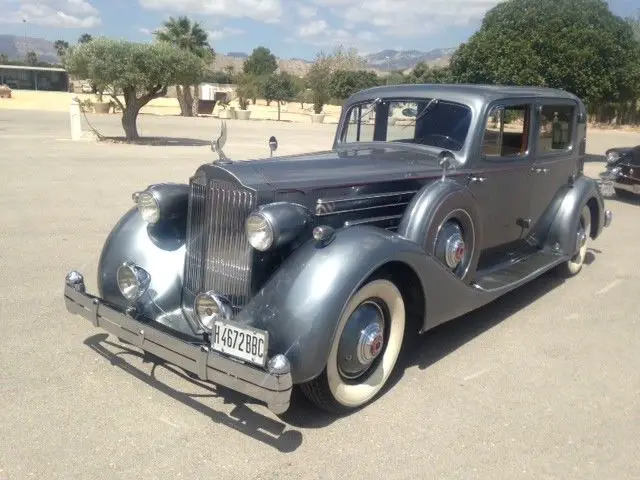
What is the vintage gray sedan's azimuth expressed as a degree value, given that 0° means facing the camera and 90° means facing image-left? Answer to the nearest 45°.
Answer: approximately 45°

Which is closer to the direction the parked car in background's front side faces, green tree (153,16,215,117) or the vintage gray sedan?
the vintage gray sedan

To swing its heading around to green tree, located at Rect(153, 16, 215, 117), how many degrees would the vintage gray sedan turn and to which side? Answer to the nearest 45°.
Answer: approximately 135° to its right

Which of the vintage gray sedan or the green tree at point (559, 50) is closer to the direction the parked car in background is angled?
the vintage gray sedan

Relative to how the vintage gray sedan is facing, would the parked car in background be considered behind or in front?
behind

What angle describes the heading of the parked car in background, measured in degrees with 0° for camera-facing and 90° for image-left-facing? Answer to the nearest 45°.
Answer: approximately 45°
